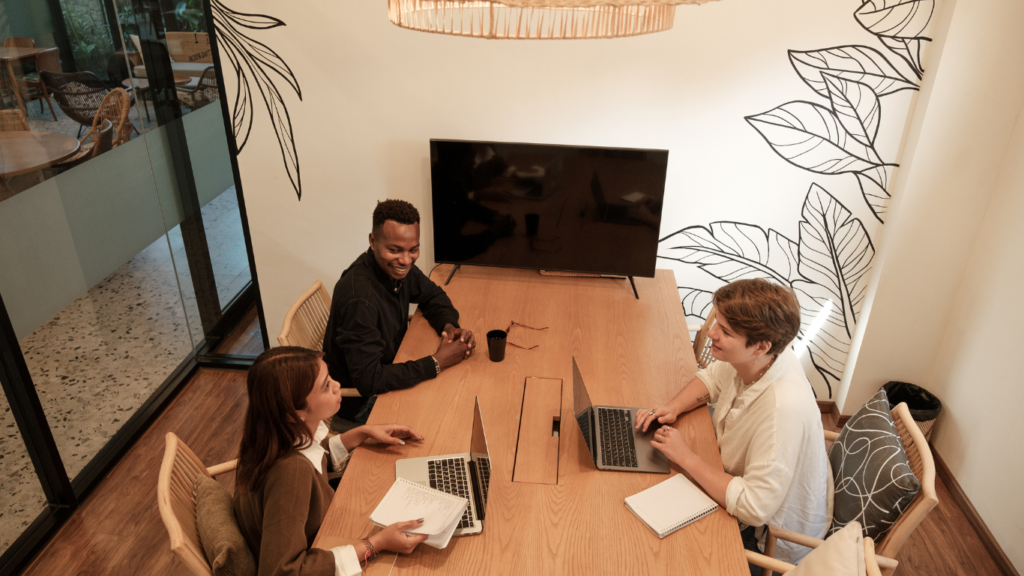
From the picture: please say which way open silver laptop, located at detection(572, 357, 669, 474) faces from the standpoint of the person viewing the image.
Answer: facing to the right of the viewer

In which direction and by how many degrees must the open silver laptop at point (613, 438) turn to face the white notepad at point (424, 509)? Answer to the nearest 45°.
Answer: approximately 135° to its right

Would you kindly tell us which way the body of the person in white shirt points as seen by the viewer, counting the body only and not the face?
to the viewer's left

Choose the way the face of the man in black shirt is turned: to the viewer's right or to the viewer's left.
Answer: to the viewer's right

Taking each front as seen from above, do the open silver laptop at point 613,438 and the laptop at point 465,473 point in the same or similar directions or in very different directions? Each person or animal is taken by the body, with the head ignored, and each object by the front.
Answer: very different directions

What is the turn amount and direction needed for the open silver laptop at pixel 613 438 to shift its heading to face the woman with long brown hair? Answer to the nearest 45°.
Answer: approximately 135° to its right

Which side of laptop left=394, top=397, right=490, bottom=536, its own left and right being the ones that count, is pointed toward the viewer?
left

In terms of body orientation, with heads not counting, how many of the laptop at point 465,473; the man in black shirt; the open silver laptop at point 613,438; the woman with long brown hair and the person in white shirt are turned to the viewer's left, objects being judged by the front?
2

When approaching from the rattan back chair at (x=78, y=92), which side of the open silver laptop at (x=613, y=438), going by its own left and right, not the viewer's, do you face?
back

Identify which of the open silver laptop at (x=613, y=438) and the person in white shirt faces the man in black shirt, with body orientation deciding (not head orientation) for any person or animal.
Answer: the person in white shirt

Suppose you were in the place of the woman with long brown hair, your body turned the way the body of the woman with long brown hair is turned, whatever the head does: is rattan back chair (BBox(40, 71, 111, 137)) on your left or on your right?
on your left

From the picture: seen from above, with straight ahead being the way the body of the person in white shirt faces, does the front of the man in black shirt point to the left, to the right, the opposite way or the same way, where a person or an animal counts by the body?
the opposite way

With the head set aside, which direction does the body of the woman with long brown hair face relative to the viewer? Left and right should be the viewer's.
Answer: facing to the right of the viewer

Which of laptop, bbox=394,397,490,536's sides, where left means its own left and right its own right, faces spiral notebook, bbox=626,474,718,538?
back
